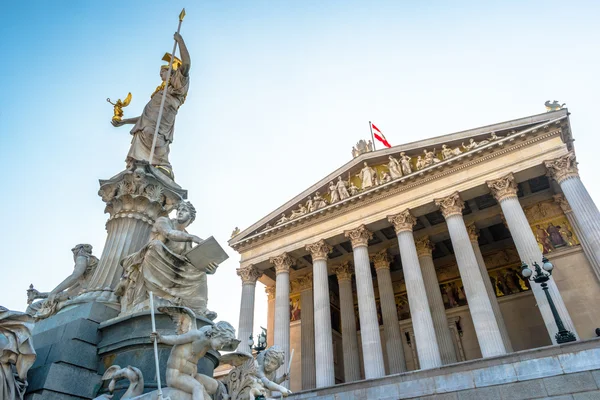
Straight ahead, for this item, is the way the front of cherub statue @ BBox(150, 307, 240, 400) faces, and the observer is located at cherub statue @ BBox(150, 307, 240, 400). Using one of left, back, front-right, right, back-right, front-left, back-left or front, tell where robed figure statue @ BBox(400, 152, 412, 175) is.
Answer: left

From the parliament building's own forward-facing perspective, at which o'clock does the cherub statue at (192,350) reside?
The cherub statue is roughly at 11 o'clock from the parliament building.

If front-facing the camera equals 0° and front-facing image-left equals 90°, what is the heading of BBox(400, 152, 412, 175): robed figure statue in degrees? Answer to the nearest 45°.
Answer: approximately 45°

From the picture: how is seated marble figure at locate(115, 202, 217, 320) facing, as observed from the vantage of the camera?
facing the viewer and to the right of the viewer

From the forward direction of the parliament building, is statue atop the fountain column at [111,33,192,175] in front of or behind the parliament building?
in front

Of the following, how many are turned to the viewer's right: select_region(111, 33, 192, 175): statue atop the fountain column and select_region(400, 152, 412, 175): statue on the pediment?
0

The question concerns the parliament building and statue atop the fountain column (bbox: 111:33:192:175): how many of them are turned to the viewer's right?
0

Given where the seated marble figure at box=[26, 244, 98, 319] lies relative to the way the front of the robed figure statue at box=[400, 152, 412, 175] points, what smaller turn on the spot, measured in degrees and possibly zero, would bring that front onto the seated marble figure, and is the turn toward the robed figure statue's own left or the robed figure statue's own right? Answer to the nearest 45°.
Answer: approximately 45° to the robed figure statue's own left

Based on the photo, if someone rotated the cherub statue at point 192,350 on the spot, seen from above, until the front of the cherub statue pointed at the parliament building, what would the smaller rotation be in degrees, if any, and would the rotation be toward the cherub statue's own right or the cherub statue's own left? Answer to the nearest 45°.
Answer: approximately 90° to the cherub statue's own left

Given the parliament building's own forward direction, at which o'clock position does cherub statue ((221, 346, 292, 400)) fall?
The cherub statue is roughly at 11 o'clock from the parliament building.
